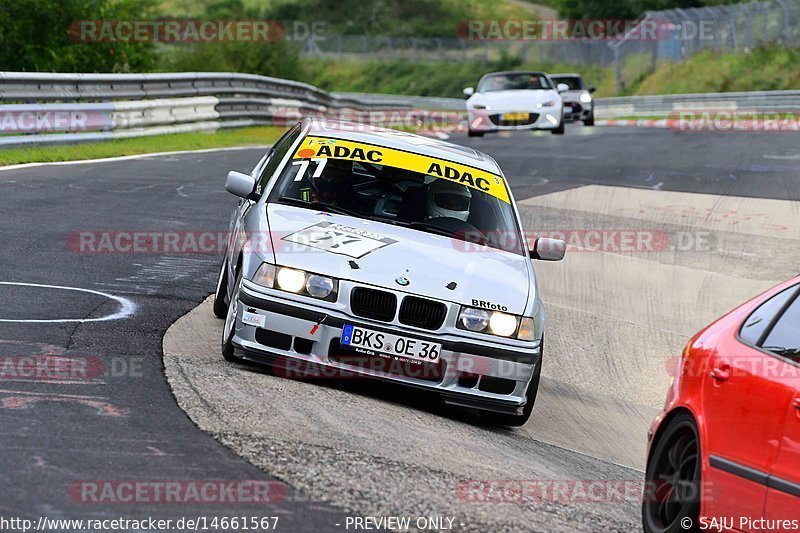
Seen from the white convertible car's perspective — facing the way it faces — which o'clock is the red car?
The red car is roughly at 12 o'clock from the white convertible car.

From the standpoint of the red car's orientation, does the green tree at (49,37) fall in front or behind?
behind

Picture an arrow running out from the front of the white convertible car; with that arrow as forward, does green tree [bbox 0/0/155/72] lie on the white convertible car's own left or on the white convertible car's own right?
on the white convertible car's own right

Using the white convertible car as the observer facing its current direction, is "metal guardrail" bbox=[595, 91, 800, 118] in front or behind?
behind

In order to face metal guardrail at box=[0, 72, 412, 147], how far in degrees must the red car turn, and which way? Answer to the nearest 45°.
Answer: approximately 180°

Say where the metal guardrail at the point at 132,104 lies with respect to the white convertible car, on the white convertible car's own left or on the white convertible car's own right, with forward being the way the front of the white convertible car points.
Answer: on the white convertible car's own right

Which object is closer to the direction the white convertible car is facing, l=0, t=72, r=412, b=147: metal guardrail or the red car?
the red car

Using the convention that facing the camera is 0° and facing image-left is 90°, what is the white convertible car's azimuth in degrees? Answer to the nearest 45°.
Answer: approximately 0°

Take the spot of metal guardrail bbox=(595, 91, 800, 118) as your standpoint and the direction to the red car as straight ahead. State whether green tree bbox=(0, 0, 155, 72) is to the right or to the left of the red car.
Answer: right
